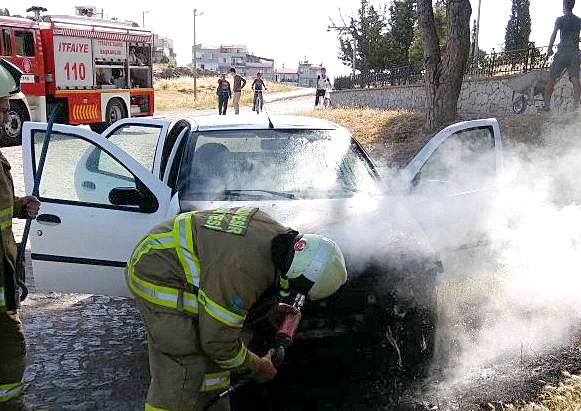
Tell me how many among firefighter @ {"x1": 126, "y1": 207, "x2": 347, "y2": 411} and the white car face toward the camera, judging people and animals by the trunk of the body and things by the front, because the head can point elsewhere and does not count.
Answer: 1

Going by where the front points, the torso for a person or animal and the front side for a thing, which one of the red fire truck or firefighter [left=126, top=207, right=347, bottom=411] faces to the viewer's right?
the firefighter

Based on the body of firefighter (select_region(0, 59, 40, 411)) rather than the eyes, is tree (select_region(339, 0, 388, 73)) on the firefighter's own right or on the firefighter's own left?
on the firefighter's own left

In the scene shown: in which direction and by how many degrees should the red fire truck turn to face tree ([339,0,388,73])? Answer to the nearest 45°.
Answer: approximately 180°

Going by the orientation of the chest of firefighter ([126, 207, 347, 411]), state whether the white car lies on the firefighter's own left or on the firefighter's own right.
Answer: on the firefighter's own left

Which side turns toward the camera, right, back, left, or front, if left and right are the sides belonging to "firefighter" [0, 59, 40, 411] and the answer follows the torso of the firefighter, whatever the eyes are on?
right

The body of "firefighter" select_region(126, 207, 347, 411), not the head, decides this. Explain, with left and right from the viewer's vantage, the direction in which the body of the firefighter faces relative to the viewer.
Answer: facing to the right of the viewer

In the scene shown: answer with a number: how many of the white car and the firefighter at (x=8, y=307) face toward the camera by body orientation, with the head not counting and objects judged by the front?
1
